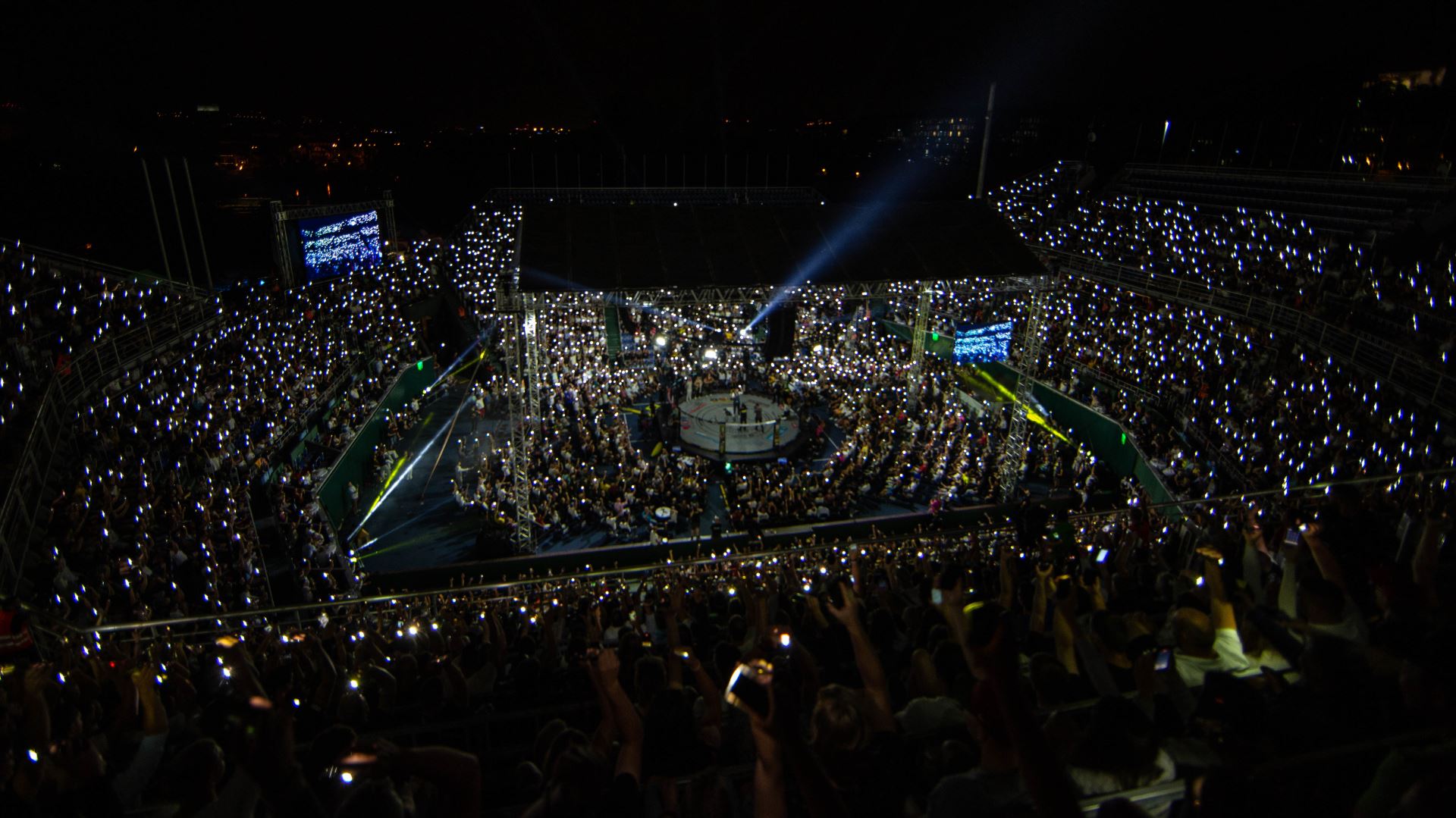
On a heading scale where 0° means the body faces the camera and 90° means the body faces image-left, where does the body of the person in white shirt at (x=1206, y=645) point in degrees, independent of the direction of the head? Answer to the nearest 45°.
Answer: approximately 135°

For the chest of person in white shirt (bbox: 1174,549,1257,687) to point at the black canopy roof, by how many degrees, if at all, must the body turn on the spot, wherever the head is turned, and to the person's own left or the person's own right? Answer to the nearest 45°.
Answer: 0° — they already face it

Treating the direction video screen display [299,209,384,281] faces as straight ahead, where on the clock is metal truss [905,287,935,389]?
The metal truss is roughly at 12 o'clock from the video screen display.

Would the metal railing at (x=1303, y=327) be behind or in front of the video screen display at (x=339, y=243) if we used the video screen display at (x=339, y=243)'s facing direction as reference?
in front

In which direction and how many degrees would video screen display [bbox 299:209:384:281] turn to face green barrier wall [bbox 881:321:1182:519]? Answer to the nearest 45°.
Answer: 0° — it already faces it

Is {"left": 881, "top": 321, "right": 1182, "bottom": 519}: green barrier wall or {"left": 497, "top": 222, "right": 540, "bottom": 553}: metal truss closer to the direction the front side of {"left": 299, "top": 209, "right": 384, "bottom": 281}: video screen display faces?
the green barrier wall

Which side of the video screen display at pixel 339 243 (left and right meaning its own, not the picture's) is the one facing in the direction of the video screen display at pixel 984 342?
front
